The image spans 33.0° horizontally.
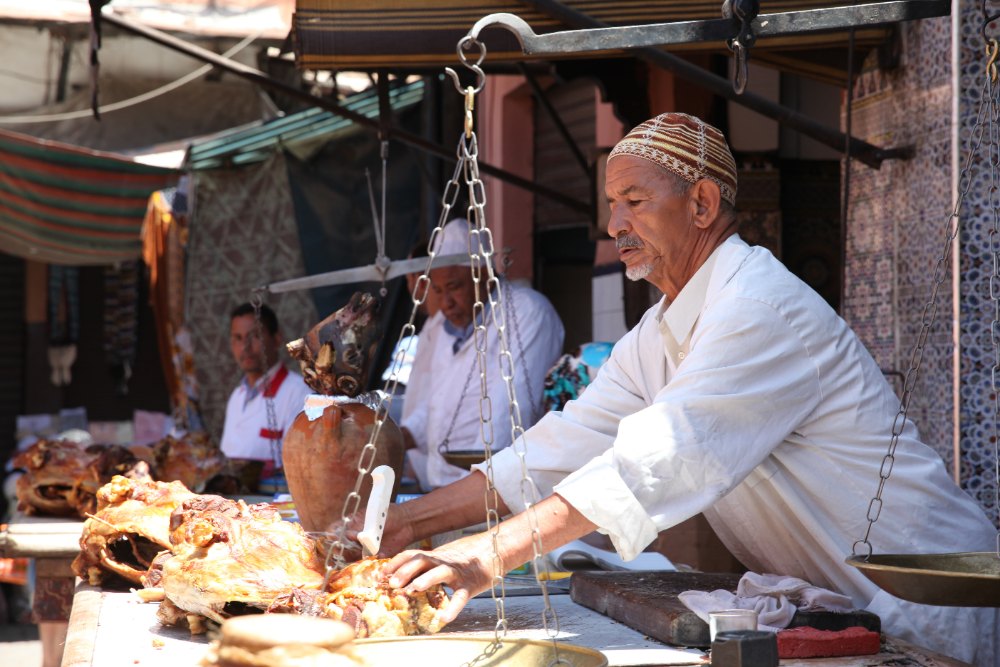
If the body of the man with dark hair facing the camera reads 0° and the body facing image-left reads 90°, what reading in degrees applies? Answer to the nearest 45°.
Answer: approximately 45°

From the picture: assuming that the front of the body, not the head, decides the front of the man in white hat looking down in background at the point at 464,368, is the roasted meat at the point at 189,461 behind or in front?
in front

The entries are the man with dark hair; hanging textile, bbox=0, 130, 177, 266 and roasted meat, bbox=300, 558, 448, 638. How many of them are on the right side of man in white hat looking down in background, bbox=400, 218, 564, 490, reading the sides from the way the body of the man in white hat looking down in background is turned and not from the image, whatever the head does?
2

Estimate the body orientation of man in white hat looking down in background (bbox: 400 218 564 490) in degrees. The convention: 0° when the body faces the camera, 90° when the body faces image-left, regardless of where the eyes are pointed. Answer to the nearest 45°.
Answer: approximately 45°

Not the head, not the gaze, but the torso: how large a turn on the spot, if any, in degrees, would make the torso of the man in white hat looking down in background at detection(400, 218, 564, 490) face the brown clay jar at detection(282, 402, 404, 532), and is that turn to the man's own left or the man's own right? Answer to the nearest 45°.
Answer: approximately 45° to the man's own left

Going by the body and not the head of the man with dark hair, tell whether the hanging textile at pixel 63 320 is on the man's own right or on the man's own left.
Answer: on the man's own right

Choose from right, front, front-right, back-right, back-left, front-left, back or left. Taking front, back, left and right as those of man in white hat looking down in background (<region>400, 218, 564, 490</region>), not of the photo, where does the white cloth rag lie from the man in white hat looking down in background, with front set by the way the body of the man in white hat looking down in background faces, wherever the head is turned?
front-left

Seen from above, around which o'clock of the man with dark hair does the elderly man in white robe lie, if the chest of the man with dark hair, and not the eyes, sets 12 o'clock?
The elderly man in white robe is roughly at 10 o'clock from the man with dark hair.

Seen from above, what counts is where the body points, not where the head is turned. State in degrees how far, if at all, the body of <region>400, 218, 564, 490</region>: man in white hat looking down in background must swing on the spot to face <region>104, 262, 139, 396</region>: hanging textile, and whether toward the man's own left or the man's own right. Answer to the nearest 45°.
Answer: approximately 90° to the man's own right
